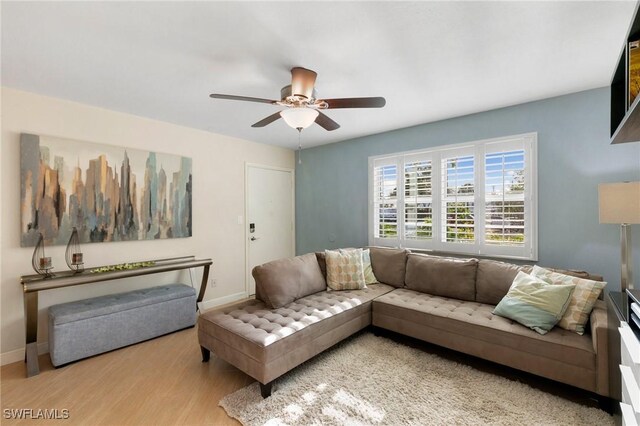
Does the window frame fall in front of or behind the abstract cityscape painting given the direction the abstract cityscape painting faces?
in front

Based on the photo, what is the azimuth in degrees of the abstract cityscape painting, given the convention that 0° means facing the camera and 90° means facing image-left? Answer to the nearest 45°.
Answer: approximately 315°

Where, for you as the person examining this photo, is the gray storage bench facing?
facing the viewer and to the right of the viewer

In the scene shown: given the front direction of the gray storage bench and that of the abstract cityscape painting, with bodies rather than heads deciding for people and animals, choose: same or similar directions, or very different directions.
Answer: same or similar directions

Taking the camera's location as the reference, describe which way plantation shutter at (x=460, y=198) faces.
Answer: facing the viewer and to the left of the viewer

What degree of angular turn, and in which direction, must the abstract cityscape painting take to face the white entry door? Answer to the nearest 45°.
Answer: approximately 45° to its left

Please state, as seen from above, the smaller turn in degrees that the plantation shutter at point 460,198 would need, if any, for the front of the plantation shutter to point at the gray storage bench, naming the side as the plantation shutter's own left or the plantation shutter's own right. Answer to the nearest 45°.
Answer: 0° — it already faces it

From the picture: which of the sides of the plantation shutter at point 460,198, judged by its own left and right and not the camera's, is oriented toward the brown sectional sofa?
front

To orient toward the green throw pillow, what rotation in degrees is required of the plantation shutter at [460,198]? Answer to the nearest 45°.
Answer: approximately 90° to its left

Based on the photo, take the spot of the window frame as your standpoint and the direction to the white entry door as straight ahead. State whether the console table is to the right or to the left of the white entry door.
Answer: left

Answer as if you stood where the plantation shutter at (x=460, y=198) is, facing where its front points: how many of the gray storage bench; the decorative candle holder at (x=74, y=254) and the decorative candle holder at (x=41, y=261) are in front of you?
3

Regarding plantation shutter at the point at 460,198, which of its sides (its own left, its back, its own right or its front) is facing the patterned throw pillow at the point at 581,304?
left

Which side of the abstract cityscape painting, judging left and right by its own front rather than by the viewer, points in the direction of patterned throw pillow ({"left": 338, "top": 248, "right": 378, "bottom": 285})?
front

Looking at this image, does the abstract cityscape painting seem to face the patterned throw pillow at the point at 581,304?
yes
